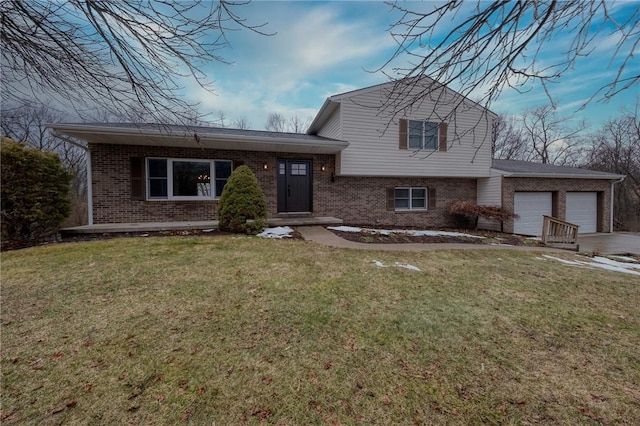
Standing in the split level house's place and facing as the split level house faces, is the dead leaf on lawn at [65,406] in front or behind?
in front

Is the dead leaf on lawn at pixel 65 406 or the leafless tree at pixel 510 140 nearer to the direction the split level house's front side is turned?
the dead leaf on lawn

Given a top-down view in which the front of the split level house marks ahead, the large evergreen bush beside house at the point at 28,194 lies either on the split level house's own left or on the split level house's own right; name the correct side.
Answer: on the split level house's own right

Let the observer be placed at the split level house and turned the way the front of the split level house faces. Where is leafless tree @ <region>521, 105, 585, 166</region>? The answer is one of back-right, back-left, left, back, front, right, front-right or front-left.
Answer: back-left

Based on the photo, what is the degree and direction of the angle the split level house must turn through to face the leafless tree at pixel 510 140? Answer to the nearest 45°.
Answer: approximately 135° to its left

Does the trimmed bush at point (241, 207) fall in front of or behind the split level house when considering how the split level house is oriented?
in front

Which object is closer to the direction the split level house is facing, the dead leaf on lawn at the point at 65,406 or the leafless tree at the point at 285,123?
the dead leaf on lawn

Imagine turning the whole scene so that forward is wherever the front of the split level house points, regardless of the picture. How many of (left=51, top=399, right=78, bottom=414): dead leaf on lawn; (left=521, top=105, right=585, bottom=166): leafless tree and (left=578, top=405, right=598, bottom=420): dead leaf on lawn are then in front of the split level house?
2

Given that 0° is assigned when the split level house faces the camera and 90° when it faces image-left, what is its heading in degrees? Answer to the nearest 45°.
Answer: approximately 0°

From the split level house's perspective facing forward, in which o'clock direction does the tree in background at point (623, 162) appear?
The tree in background is roughly at 8 o'clock from the split level house.

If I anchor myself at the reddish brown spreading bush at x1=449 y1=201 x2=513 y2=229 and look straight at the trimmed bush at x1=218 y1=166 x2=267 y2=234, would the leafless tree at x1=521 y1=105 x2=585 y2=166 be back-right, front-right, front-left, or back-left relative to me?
back-right

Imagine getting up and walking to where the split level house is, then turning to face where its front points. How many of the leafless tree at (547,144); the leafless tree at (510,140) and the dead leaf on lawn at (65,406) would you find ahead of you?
1

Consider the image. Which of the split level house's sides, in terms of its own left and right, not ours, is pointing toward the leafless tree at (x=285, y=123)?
back
